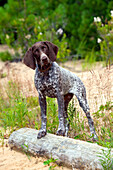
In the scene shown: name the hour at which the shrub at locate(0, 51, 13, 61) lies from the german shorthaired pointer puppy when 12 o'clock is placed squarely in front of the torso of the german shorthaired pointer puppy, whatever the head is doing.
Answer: The shrub is roughly at 4 o'clock from the german shorthaired pointer puppy.

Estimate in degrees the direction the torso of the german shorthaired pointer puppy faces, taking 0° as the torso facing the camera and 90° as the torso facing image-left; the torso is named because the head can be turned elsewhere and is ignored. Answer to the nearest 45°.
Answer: approximately 45°
